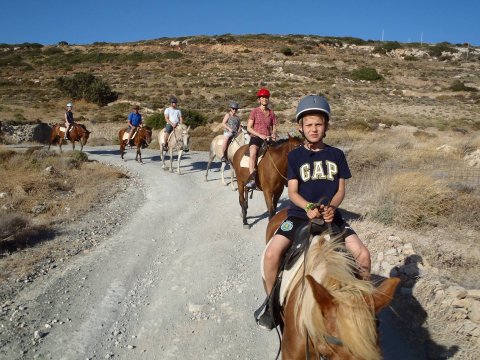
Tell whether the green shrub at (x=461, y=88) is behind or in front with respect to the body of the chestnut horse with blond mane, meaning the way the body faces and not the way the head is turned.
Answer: behind

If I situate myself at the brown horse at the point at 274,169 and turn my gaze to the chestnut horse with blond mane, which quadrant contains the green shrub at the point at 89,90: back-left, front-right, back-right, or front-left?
back-right

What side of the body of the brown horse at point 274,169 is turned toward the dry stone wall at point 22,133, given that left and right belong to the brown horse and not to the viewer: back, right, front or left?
back

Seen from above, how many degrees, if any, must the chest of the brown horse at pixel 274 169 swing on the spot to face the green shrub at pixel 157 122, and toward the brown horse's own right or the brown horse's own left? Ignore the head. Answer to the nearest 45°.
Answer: approximately 135° to the brown horse's own left

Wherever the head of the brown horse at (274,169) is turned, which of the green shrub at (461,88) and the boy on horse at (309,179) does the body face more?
the boy on horse

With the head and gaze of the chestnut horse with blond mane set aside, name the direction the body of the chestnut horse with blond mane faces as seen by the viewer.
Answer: toward the camera

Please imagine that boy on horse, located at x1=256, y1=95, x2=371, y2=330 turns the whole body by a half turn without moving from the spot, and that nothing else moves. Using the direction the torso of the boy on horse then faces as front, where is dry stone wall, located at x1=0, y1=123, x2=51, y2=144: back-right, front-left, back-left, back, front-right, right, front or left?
front-left

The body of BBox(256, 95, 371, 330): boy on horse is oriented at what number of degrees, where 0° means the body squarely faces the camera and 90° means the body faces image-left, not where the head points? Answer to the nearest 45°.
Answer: approximately 0°

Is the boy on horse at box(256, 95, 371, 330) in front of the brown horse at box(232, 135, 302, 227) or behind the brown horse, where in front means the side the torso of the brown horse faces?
in front

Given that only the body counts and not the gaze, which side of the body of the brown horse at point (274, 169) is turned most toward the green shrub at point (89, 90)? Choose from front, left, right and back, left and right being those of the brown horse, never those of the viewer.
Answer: back

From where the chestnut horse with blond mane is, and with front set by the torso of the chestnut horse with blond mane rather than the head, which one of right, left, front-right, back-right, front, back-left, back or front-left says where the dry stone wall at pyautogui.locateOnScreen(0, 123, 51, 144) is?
back-right

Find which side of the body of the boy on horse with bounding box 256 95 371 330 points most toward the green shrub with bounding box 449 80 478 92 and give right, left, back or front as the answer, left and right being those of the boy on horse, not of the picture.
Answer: back
